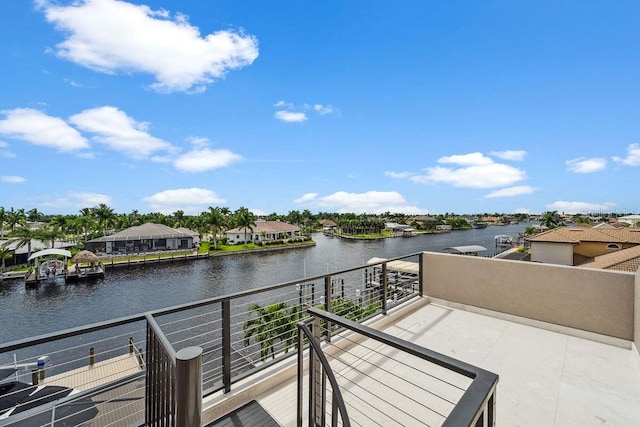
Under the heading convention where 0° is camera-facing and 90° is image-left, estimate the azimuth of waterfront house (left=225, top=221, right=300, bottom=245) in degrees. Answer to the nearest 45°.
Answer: approximately 315°

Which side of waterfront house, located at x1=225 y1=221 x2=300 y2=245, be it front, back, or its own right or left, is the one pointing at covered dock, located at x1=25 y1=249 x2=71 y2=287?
right

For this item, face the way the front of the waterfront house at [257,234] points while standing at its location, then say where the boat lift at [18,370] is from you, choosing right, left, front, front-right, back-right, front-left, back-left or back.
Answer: front-right

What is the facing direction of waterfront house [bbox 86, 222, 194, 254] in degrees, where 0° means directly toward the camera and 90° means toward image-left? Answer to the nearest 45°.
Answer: approximately 0°

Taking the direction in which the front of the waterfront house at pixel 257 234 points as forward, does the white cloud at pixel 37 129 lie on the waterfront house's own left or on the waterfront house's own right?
on the waterfront house's own right

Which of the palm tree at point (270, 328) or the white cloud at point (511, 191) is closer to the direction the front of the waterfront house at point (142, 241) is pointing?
the palm tree

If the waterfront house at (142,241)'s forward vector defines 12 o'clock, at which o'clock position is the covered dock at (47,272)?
The covered dock is roughly at 1 o'clock from the waterfront house.
